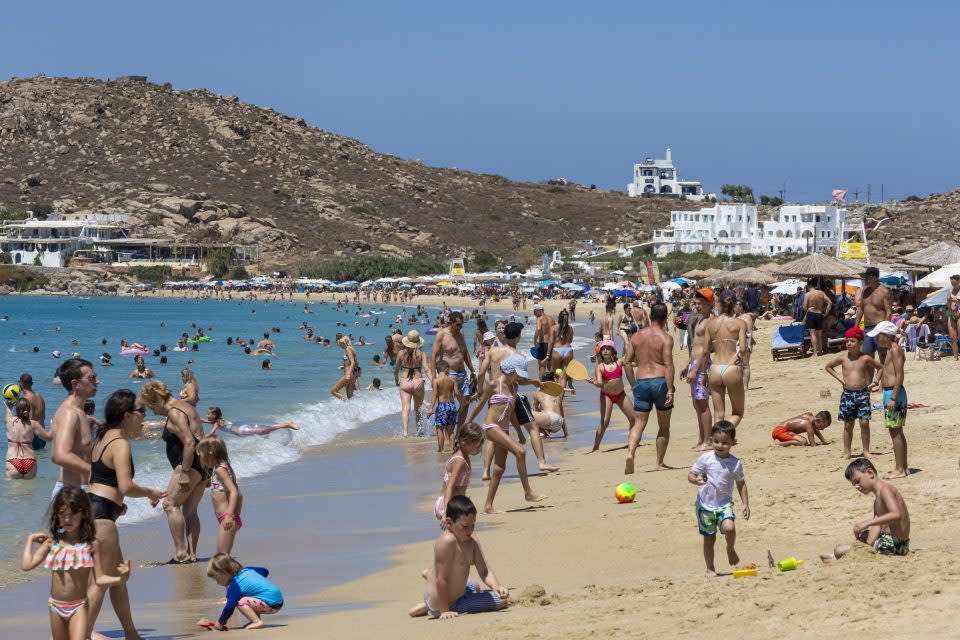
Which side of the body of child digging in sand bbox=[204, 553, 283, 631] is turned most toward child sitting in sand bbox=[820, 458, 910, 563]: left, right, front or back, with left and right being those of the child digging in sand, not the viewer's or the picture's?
back

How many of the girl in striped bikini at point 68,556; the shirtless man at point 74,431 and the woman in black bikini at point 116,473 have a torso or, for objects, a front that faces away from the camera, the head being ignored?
0

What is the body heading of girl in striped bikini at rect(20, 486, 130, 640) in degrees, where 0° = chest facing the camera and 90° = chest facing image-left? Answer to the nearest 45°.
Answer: approximately 0°

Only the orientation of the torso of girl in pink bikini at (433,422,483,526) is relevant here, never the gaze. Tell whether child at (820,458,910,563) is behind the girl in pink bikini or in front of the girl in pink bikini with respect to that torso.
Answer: in front

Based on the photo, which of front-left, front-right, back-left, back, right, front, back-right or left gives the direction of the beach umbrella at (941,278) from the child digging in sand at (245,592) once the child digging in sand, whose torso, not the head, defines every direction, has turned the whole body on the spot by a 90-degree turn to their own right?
front-right

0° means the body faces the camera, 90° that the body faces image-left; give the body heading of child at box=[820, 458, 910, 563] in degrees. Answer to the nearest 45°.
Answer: approximately 90°

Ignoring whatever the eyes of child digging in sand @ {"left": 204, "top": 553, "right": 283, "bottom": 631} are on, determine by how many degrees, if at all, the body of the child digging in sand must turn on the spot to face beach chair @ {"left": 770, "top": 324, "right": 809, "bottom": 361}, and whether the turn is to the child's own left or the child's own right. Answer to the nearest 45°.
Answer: approximately 135° to the child's own right

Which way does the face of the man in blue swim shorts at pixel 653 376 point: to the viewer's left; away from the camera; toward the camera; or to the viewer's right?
away from the camera

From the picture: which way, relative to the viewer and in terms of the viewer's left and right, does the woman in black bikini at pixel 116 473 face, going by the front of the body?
facing to the right of the viewer
